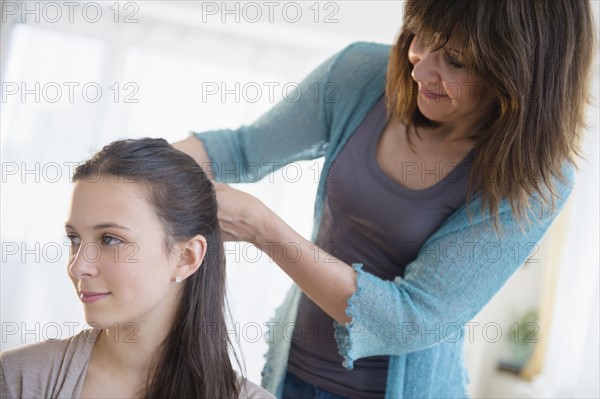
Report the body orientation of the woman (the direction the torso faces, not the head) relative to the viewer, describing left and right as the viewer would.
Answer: facing the viewer and to the left of the viewer
